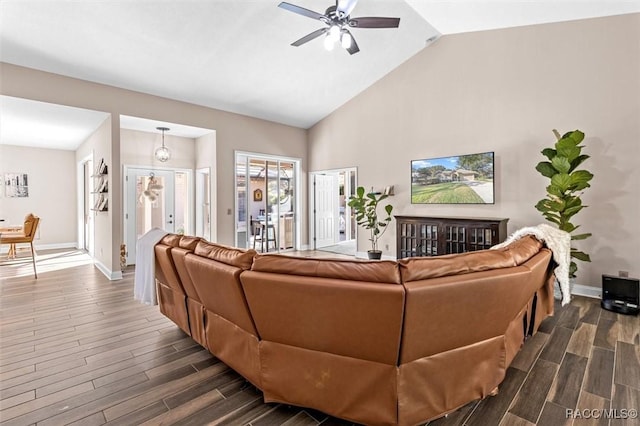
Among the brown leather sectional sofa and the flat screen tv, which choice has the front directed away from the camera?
the brown leather sectional sofa

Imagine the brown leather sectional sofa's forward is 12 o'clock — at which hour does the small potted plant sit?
The small potted plant is roughly at 12 o'clock from the brown leather sectional sofa.

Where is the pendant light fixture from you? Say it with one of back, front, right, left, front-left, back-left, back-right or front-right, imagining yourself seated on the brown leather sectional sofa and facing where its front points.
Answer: front-left

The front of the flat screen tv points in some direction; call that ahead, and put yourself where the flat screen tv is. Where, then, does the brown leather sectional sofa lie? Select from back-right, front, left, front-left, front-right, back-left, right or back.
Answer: front-left

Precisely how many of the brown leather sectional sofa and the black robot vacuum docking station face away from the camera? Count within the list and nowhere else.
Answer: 1

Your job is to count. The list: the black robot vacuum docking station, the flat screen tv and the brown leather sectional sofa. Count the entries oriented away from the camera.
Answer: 1

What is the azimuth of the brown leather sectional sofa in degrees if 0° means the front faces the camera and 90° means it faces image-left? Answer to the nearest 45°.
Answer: approximately 180°

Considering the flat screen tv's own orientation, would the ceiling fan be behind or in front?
in front

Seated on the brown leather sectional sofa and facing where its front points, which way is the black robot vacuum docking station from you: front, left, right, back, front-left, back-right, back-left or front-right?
front-right

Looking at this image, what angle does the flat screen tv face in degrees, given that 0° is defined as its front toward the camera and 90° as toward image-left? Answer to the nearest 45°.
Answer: approximately 45°
